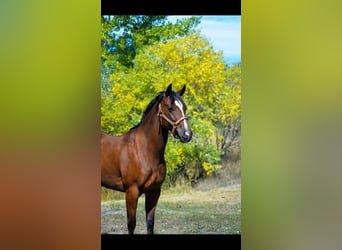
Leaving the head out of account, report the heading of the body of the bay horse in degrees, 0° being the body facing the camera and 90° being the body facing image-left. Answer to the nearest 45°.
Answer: approximately 315°
